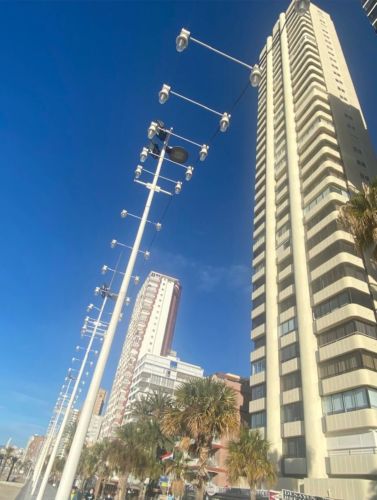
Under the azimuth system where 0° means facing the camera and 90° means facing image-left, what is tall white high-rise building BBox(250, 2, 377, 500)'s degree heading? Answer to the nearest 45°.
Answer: approximately 45°

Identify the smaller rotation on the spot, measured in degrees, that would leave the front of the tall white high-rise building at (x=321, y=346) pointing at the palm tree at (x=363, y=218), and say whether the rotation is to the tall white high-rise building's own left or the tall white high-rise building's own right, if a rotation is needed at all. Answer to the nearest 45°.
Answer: approximately 45° to the tall white high-rise building's own left

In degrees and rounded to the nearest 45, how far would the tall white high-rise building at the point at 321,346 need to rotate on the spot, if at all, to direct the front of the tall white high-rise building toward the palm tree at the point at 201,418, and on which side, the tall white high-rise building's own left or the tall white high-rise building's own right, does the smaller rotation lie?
0° — it already faces it
